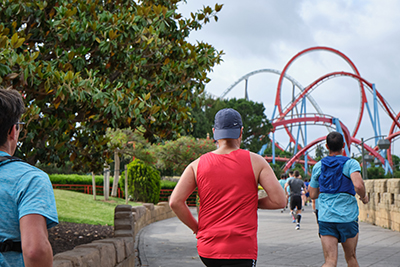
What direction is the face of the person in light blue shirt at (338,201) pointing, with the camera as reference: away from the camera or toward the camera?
away from the camera

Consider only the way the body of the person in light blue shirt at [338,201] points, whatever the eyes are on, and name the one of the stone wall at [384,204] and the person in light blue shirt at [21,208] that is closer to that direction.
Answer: the stone wall

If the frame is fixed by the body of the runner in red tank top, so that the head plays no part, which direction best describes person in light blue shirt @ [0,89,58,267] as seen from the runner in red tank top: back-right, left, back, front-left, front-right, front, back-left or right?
back-left

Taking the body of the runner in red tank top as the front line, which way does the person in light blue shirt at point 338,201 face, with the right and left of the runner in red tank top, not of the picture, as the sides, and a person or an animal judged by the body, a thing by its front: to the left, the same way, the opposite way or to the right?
the same way

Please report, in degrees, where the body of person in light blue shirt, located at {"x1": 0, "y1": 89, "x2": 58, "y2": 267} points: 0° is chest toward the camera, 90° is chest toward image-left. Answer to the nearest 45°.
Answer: approximately 225°

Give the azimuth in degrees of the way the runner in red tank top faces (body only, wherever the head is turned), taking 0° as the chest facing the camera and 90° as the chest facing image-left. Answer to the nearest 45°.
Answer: approximately 180°

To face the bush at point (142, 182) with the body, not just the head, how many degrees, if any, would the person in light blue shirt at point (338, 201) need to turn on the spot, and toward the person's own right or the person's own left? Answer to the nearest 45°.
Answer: approximately 45° to the person's own left

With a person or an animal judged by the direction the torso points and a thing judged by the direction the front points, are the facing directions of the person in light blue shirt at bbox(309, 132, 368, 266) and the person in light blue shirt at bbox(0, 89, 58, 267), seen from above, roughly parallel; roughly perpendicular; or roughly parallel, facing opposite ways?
roughly parallel

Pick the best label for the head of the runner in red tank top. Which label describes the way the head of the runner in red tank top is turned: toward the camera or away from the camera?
away from the camera

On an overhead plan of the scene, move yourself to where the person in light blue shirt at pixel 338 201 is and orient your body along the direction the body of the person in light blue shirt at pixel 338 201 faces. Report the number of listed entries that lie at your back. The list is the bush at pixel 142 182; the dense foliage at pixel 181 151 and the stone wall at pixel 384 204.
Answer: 0

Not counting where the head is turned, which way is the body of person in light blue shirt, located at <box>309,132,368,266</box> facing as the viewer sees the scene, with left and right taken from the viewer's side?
facing away from the viewer

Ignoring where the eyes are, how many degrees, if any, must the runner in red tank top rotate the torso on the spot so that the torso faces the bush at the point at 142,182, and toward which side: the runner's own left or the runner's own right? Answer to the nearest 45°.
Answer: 0° — they already face it

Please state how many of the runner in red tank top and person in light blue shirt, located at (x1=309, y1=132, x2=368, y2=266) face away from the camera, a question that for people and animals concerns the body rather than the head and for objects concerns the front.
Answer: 2

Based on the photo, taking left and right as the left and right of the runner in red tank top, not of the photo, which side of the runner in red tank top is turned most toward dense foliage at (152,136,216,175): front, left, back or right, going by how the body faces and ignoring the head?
front

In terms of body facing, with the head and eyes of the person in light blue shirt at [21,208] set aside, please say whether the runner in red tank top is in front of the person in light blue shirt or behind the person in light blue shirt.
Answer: in front
